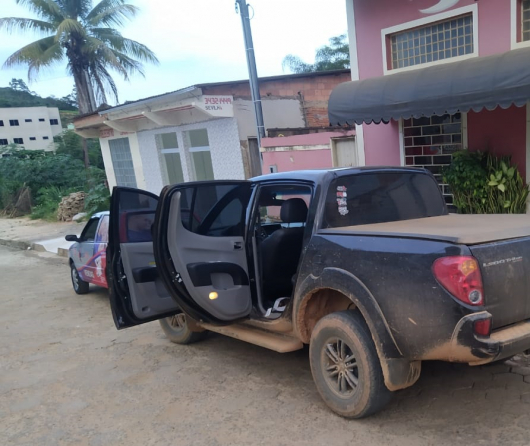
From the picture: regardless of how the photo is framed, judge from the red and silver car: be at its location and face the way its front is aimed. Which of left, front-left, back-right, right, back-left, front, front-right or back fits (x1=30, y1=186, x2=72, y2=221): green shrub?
front-right

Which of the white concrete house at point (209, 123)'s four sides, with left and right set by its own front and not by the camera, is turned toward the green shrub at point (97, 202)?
right

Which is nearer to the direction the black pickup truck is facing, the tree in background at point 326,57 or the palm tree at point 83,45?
the palm tree

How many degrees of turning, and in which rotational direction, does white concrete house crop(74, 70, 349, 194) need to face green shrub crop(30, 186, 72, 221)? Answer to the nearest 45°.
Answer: approximately 90° to its right

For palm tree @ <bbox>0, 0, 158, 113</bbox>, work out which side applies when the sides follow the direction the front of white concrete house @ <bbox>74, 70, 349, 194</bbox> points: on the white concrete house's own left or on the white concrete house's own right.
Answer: on the white concrete house's own right

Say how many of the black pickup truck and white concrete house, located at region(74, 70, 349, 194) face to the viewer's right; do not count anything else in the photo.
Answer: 0

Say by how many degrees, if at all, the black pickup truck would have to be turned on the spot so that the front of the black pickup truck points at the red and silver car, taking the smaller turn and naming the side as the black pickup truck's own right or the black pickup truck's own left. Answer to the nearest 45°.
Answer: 0° — it already faces it

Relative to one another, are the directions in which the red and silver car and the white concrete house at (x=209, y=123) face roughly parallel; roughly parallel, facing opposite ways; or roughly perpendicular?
roughly perpendicular

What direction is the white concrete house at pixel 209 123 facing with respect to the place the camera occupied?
facing the viewer and to the left of the viewer

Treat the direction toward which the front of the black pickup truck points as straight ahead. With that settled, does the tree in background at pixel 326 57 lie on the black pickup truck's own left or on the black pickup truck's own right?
on the black pickup truck's own right

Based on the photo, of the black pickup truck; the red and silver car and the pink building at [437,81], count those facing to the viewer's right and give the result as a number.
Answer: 0

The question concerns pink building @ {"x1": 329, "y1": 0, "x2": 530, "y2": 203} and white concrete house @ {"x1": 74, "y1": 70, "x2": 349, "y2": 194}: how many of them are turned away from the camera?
0

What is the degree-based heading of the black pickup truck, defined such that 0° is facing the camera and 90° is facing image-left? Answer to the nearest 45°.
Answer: approximately 135°

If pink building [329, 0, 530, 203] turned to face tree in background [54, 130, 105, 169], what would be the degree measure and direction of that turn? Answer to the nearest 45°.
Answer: approximately 90° to its right
